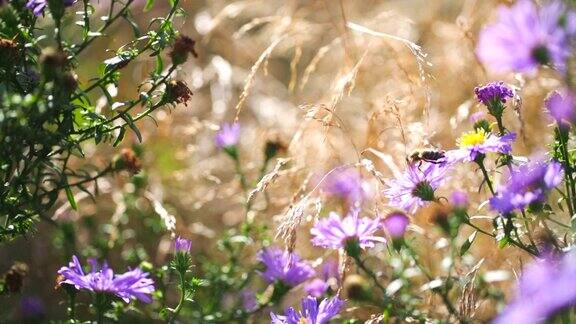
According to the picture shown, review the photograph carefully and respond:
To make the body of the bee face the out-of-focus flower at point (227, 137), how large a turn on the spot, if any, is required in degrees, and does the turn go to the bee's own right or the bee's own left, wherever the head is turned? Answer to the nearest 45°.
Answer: approximately 45° to the bee's own right

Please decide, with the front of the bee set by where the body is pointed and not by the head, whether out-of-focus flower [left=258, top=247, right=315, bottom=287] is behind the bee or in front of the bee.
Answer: in front
